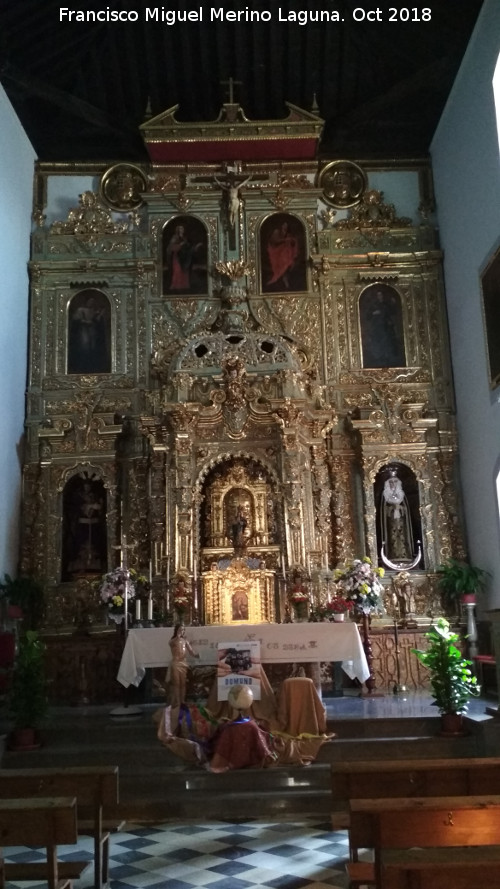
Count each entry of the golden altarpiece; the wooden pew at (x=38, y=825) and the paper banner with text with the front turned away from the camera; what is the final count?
1

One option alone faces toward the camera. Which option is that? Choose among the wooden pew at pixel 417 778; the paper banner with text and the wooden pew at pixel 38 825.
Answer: the paper banner with text

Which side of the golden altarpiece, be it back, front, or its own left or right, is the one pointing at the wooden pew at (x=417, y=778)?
front

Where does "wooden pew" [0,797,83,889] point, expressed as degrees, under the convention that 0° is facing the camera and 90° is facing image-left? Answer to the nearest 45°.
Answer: approximately 180°

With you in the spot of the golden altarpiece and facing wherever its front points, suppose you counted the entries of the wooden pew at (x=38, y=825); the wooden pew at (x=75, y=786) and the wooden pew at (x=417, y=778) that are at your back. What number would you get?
0

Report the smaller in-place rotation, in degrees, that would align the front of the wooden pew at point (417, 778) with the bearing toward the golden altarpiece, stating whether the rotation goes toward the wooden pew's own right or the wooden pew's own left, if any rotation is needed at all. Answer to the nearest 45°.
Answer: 0° — it already faces it

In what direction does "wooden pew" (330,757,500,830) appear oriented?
away from the camera

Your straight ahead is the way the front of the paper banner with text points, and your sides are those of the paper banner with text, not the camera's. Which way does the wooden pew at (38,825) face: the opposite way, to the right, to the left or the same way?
the opposite way

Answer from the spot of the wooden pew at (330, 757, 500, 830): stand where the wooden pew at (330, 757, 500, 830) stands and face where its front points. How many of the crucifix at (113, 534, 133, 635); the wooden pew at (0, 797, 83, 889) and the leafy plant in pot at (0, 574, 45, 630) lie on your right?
0

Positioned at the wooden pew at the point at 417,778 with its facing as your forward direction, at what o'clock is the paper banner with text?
The paper banner with text is roughly at 11 o'clock from the wooden pew.

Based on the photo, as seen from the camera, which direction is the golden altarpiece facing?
toward the camera

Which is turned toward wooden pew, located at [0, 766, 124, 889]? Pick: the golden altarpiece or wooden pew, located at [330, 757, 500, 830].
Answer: the golden altarpiece

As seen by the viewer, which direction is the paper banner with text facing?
toward the camera

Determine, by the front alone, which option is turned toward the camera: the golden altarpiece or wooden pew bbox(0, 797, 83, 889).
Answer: the golden altarpiece

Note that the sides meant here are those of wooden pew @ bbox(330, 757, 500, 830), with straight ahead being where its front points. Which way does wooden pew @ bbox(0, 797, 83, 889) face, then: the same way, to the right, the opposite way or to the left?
the same way

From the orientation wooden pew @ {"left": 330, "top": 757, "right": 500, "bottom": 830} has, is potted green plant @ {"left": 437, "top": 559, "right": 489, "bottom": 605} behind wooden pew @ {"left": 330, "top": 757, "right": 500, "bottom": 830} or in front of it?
in front

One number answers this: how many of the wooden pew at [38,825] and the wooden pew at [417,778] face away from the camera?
2

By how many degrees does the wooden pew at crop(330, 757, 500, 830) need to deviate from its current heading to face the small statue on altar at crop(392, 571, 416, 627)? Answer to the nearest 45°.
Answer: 0° — it already faces it
